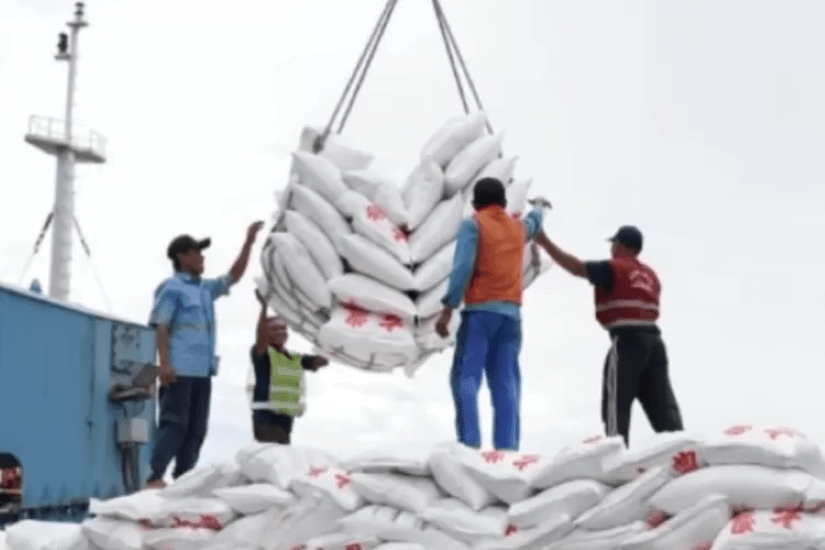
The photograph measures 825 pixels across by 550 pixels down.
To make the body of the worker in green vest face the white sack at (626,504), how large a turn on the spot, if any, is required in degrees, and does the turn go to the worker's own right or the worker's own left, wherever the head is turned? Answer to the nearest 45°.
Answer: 0° — they already face it

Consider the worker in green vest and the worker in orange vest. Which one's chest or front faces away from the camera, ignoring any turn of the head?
the worker in orange vest

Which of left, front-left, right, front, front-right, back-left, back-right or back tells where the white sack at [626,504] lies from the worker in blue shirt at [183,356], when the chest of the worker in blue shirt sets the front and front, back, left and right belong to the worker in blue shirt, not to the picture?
front

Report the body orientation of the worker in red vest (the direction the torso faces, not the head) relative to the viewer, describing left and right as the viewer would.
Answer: facing away from the viewer and to the left of the viewer

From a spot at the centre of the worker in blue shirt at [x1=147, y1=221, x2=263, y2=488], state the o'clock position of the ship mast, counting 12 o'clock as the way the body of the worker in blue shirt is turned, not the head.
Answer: The ship mast is roughly at 7 o'clock from the worker in blue shirt.

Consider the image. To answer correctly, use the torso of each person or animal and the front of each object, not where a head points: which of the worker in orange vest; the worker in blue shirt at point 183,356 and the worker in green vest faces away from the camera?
the worker in orange vest

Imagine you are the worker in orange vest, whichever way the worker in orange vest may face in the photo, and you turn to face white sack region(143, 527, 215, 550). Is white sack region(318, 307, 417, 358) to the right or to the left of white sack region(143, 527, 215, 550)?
right

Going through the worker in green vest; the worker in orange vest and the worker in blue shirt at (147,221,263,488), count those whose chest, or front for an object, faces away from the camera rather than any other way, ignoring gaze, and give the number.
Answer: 1

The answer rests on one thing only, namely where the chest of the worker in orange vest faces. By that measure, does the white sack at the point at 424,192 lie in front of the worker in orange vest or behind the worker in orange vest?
in front

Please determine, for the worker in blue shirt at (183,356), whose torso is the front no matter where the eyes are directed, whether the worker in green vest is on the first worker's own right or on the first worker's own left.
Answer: on the first worker's own left

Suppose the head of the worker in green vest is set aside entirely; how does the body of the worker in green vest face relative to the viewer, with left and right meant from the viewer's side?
facing the viewer and to the right of the viewer

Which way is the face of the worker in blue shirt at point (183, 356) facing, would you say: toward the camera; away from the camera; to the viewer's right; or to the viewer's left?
to the viewer's right

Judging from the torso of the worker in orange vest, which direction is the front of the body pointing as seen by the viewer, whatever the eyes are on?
away from the camera

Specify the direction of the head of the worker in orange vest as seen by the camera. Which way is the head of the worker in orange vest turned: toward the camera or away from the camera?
away from the camera
